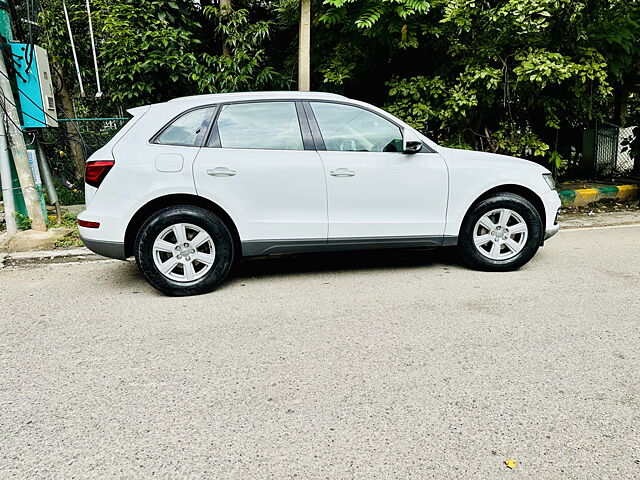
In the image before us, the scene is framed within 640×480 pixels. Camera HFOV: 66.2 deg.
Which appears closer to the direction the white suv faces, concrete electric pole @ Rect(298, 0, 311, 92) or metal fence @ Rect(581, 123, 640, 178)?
the metal fence

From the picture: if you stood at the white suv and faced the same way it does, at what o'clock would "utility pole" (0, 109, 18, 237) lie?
The utility pole is roughly at 7 o'clock from the white suv.

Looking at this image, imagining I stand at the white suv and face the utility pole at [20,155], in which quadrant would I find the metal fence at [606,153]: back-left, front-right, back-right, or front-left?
back-right

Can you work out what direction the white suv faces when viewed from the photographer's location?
facing to the right of the viewer

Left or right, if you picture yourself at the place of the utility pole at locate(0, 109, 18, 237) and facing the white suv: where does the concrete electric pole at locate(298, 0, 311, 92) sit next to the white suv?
left

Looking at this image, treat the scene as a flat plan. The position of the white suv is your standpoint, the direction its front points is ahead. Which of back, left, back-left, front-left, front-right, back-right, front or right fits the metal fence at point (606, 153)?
front-left

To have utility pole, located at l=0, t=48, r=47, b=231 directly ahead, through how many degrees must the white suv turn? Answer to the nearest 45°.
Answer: approximately 135° to its left

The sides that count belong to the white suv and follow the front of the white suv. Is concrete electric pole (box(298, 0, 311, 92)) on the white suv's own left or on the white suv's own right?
on the white suv's own left

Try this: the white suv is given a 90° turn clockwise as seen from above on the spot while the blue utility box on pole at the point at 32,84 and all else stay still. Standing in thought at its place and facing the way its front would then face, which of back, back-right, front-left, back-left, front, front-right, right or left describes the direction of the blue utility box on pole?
back-right

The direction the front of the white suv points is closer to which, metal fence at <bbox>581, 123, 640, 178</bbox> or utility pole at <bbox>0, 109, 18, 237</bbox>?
the metal fence
